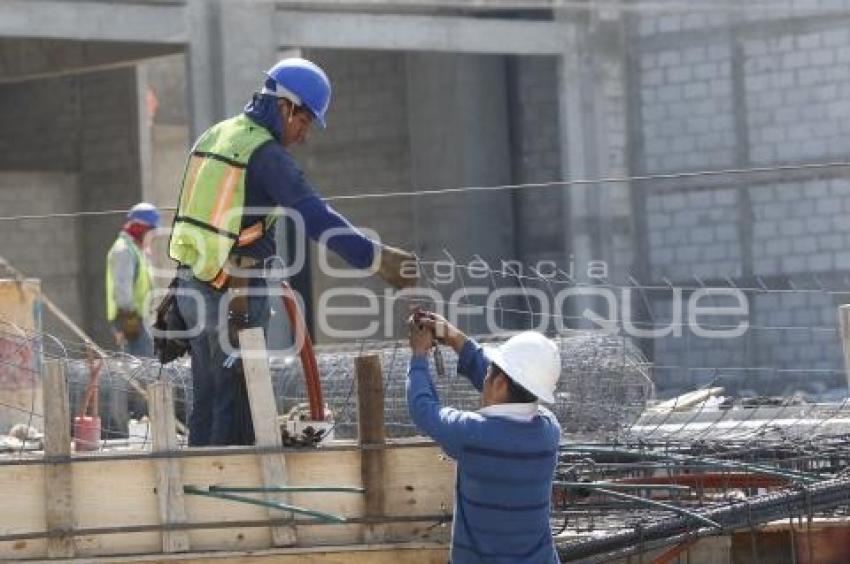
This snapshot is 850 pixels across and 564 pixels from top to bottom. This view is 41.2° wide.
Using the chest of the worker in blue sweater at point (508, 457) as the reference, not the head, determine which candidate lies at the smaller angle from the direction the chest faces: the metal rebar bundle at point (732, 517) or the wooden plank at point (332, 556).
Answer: the wooden plank

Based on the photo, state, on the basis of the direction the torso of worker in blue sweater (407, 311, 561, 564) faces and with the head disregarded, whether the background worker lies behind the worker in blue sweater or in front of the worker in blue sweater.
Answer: in front

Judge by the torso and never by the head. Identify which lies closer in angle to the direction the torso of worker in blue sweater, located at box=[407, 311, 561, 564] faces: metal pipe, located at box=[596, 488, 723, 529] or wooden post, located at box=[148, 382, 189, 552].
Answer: the wooden post

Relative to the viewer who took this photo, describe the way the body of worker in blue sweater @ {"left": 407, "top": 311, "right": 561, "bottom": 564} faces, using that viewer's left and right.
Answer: facing away from the viewer and to the left of the viewer

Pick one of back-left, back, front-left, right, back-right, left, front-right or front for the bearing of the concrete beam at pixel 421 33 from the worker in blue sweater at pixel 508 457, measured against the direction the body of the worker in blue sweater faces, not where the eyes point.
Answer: front-right

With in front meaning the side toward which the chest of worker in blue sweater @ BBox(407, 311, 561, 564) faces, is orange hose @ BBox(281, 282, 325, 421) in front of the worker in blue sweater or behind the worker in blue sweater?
in front
